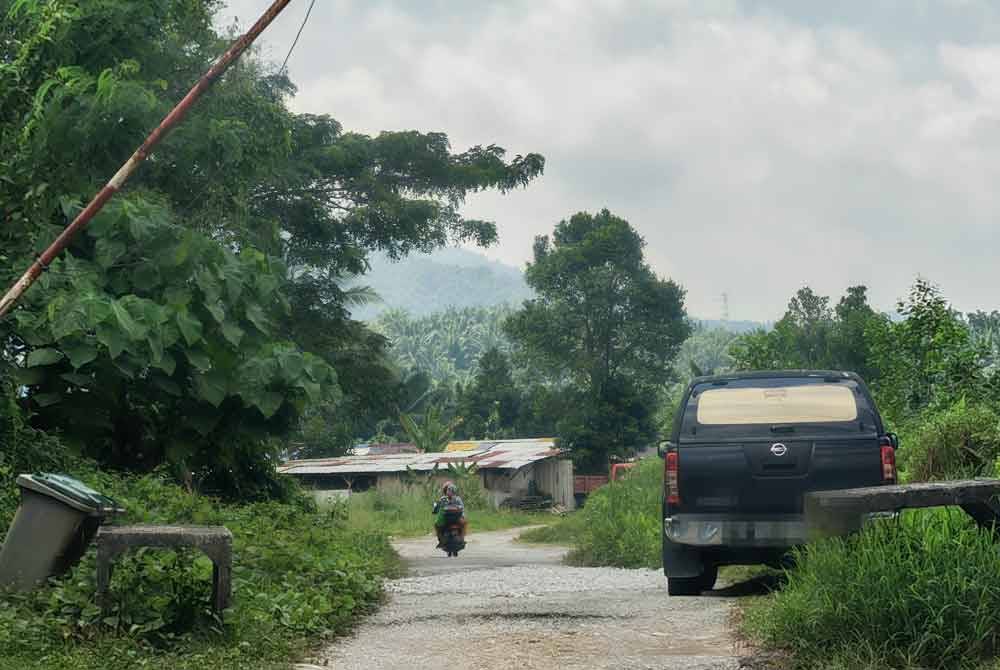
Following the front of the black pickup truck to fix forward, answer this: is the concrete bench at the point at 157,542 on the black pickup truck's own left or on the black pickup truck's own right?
on the black pickup truck's own left

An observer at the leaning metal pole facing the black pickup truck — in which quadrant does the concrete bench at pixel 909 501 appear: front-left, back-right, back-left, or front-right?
front-right

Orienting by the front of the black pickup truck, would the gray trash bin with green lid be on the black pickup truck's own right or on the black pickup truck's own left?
on the black pickup truck's own left

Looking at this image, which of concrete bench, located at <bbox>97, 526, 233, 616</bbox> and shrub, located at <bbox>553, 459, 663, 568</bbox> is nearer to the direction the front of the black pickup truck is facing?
the shrub

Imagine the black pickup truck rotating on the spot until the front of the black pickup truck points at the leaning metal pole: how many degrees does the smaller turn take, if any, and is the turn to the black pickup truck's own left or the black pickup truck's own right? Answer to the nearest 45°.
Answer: approximately 135° to the black pickup truck's own left

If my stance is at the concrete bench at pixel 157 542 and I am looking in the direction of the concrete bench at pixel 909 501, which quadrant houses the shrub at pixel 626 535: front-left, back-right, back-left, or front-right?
front-left

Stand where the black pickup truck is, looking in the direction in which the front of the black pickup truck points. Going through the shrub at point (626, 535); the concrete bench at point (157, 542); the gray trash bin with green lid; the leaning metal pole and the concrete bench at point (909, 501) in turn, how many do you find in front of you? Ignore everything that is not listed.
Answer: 1

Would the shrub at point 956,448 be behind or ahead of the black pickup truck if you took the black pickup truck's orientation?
ahead

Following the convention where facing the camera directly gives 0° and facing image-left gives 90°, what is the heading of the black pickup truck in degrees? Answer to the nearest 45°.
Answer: approximately 180°

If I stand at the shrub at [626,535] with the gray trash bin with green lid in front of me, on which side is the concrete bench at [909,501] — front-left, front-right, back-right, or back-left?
front-left

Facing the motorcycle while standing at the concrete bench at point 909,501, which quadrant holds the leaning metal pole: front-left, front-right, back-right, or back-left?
front-left

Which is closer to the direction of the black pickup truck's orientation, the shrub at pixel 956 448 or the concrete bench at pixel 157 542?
the shrub

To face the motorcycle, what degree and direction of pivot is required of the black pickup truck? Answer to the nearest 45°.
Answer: approximately 45° to its left

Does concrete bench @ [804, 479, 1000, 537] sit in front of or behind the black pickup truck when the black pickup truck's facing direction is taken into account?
behind

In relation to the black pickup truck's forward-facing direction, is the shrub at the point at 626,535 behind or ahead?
ahead

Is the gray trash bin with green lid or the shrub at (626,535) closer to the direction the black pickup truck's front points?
the shrub
